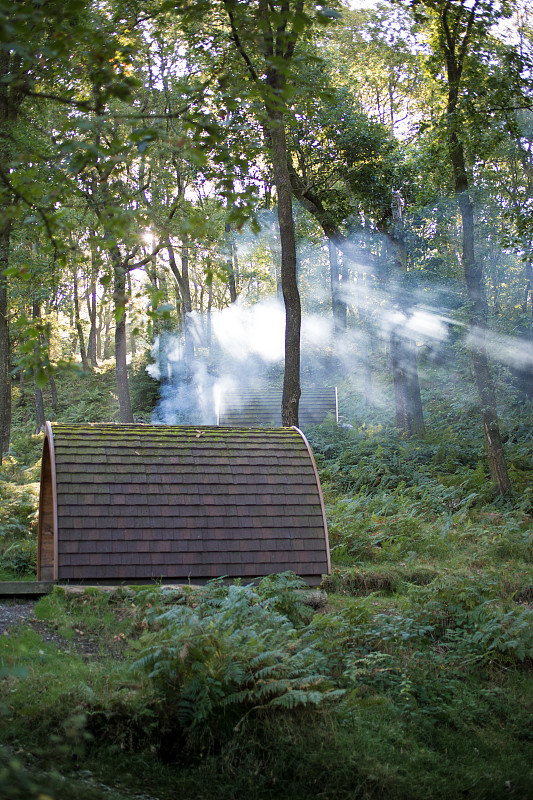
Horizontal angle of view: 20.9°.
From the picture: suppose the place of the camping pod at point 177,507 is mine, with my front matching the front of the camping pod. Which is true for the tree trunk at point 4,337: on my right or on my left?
on my right

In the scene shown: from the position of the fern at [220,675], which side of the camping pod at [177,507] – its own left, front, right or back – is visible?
left

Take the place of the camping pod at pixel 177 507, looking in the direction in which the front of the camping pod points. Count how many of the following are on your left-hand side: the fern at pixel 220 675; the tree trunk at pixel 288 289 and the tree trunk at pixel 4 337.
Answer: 1

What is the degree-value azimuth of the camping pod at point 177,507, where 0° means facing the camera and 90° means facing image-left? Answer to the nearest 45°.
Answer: approximately 90°

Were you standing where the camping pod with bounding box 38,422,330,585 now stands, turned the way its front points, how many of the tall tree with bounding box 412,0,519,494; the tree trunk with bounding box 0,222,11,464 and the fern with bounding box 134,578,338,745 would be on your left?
1

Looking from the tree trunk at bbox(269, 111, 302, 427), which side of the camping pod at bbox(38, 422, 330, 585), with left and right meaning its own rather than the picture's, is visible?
right
